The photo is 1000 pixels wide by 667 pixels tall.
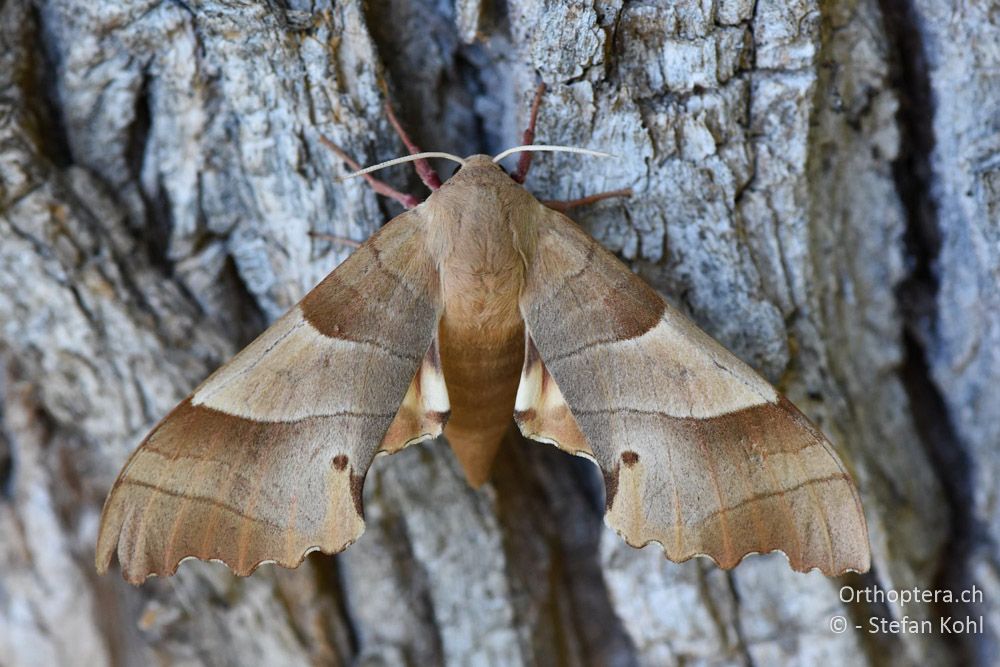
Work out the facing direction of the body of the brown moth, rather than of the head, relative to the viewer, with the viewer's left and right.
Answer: facing away from the viewer
